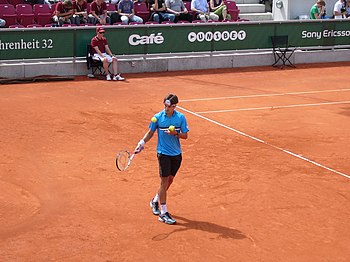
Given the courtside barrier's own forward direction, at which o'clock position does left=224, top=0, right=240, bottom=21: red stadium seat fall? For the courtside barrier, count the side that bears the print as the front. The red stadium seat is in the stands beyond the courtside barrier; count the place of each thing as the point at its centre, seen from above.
The red stadium seat is roughly at 7 o'clock from the courtside barrier.

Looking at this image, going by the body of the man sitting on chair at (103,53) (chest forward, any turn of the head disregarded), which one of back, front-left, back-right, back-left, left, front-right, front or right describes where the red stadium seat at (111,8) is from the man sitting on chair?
back-left

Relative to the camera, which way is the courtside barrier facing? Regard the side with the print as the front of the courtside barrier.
toward the camera

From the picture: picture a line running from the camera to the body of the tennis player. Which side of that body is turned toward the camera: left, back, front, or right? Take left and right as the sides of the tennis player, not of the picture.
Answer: front

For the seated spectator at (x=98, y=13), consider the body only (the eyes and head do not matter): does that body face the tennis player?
yes

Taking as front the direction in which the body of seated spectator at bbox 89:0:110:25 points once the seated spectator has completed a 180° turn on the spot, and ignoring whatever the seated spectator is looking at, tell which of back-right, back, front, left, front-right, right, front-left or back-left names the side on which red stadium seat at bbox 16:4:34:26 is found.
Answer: left

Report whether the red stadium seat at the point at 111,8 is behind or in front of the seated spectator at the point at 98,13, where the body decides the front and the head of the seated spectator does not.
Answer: behind

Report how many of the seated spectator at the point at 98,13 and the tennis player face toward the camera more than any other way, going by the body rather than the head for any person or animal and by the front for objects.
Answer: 2

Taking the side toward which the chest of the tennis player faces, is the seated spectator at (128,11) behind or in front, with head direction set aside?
behind

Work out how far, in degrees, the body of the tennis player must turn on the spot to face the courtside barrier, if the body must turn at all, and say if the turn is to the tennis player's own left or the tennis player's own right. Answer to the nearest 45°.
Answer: approximately 180°

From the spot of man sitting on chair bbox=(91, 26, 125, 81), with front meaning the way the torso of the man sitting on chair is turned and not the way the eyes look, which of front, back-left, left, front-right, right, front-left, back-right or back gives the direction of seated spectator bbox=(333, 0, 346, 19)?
left

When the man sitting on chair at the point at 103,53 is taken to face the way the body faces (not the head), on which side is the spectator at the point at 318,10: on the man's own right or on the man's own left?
on the man's own left

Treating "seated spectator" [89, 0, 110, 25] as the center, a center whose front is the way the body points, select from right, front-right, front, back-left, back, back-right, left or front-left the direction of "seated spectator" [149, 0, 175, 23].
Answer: back-left

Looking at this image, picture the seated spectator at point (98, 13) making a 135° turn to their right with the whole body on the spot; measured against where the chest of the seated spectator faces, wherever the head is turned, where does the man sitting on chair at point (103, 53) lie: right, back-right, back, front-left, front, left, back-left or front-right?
back-left

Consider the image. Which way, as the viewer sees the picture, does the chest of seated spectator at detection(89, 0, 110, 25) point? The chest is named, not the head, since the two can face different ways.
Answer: toward the camera
